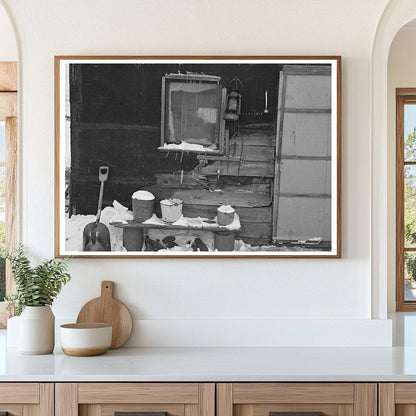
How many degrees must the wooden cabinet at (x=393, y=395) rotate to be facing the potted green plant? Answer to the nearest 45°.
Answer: approximately 90° to its right

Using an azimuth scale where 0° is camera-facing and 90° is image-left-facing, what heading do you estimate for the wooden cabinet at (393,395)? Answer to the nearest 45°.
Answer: approximately 0°

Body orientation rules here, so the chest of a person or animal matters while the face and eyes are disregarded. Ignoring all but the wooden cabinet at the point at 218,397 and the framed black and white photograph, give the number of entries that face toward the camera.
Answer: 2

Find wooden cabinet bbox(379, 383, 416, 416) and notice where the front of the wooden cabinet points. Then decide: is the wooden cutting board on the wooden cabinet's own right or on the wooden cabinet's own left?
on the wooden cabinet's own right

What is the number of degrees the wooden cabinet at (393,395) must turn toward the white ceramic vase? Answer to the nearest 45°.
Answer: approximately 90° to its right

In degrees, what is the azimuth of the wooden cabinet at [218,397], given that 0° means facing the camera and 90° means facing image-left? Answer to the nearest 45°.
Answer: approximately 0°
